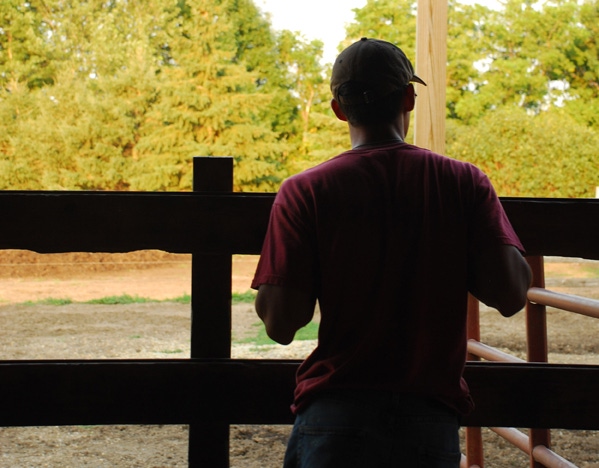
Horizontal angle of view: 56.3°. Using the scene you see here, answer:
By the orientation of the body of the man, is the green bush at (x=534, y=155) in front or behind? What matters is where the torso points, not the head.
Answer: in front

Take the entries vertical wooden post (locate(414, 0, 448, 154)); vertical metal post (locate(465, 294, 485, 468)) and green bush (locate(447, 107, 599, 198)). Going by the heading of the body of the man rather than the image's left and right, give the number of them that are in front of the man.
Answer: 3

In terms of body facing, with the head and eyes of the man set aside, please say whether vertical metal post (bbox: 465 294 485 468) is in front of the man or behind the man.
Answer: in front

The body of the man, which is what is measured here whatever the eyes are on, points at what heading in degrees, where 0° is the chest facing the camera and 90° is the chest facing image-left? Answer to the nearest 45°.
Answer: approximately 180°

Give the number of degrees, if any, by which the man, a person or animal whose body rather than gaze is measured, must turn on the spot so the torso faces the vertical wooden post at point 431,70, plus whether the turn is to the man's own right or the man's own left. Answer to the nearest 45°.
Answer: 0° — they already face it
